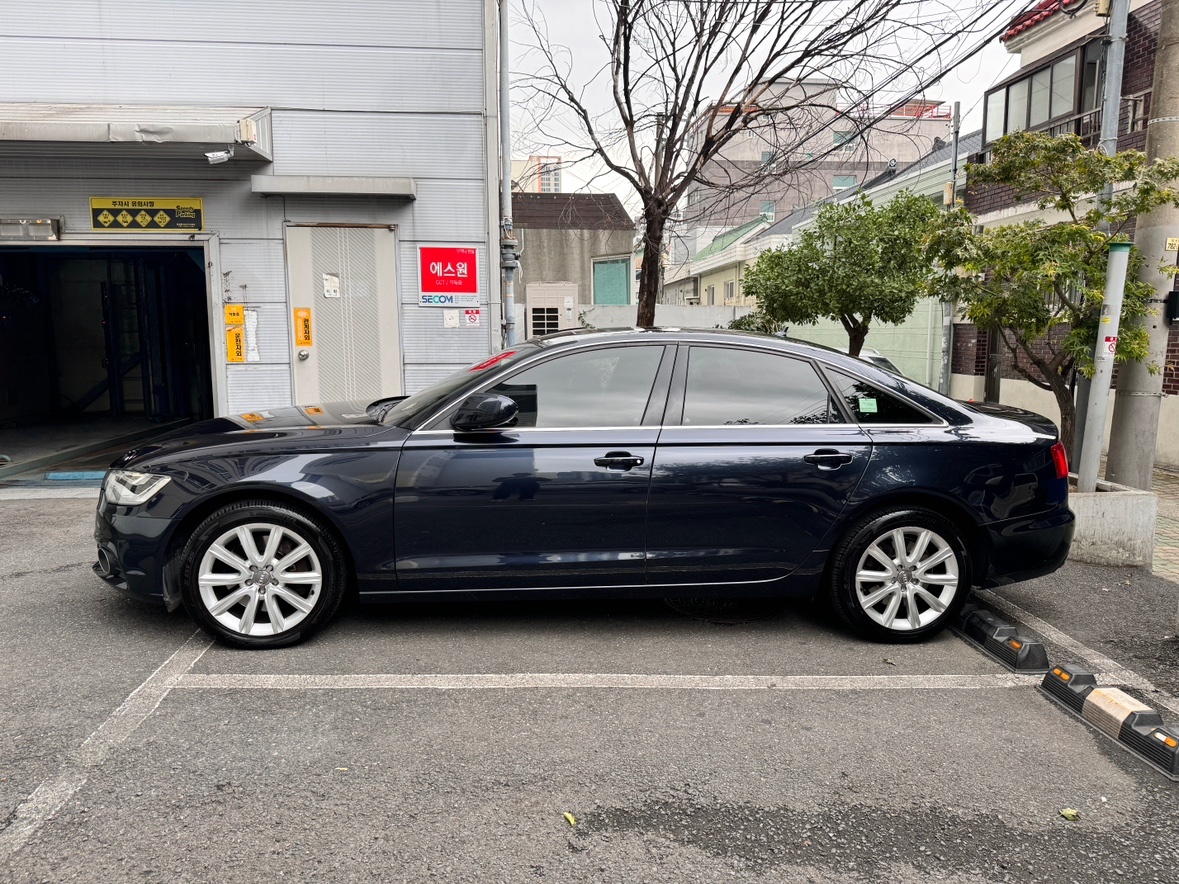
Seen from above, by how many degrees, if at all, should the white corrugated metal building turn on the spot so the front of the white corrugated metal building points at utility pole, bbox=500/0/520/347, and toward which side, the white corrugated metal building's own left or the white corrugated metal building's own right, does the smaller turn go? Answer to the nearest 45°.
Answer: approximately 135° to the white corrugated metal building's own left

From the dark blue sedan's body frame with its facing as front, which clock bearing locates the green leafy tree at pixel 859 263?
The green leafy tree is roughly at 4 o'clock from the dark blue sedan.

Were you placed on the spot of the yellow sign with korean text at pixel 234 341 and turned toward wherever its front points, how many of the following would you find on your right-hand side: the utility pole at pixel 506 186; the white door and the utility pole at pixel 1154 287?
0

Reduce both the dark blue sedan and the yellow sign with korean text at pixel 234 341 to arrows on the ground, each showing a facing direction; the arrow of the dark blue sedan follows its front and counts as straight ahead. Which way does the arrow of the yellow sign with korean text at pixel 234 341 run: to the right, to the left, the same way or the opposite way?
to the left

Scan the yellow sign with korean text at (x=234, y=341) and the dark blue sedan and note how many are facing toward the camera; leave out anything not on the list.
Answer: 1

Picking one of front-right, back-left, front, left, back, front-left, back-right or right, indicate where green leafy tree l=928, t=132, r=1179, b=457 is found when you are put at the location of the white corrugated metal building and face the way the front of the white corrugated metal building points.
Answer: front-left

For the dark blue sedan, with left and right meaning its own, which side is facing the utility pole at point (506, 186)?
right

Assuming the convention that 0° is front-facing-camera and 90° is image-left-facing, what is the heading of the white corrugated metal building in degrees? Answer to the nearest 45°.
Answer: approximately 0°

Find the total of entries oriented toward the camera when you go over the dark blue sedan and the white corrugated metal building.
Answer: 1

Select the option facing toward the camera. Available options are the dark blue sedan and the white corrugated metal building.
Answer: the white corrugated metal building

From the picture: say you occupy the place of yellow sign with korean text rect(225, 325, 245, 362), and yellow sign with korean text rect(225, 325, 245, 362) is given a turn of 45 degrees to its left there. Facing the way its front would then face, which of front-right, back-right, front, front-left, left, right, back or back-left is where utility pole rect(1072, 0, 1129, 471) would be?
front

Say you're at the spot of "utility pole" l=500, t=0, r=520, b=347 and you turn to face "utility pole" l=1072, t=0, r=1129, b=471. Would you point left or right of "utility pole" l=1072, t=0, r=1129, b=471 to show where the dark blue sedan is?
right

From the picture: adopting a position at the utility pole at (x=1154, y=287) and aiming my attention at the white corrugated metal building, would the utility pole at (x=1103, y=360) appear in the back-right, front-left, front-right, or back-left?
front-left

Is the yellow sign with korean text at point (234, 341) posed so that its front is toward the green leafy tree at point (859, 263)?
no

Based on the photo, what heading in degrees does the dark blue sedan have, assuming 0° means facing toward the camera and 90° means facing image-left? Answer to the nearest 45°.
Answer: approximately 90°

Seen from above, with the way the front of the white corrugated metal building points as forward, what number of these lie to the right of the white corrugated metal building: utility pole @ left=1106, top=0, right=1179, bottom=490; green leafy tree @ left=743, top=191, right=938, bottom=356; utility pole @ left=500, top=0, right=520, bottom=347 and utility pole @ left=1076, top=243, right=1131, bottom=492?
0

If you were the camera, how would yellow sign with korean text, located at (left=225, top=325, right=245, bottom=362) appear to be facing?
facing the viewer

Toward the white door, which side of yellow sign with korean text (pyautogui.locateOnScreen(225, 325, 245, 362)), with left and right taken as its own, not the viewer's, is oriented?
left

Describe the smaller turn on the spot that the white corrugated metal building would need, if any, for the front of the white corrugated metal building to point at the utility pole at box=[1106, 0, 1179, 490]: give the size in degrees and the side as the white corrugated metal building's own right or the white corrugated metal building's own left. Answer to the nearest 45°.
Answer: approximately 45° to the white corrugated metal building's own left
